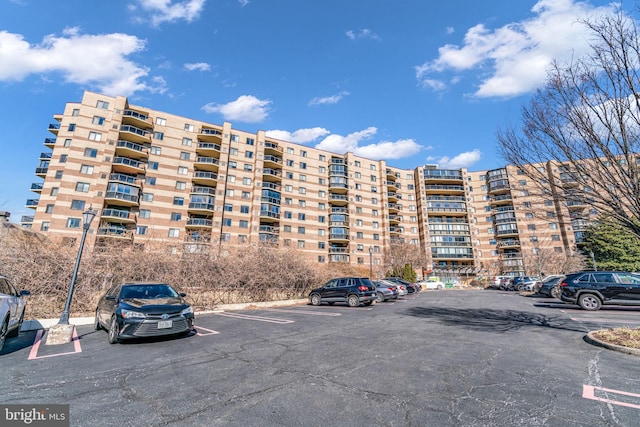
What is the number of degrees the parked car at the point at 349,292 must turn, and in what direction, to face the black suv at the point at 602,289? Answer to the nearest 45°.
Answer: approximately 135° to its right

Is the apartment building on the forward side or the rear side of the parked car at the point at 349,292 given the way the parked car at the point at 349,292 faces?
on the forward side

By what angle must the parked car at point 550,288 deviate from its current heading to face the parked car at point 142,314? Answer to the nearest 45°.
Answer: approximately 45° to its left

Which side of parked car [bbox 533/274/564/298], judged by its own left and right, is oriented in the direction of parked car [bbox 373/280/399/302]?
back

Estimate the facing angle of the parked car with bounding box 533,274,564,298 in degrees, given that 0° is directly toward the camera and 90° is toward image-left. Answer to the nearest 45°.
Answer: approximately 45°

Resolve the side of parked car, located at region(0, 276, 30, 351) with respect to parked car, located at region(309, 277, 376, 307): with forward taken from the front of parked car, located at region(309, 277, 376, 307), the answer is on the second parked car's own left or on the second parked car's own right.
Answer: on the second parked car's own left

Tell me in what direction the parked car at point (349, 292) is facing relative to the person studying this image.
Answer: facing away from the viewer and to the left of the viewer
